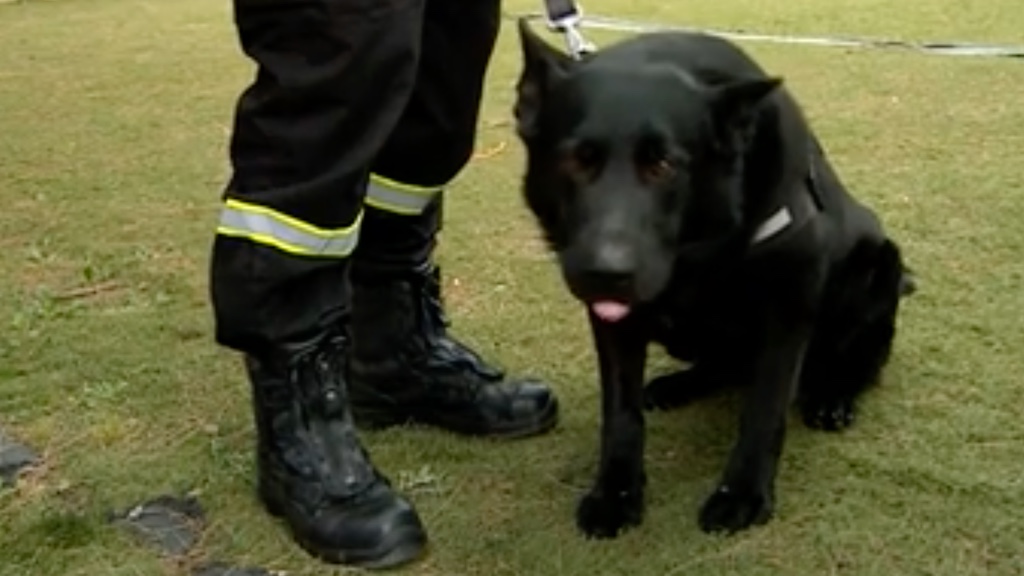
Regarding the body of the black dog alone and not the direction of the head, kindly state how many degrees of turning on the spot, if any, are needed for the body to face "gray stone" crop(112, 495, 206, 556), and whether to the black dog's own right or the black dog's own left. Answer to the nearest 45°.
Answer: approximately 45° to the black dog's own right

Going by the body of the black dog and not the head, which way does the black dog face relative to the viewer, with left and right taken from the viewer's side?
facing the viewer and to the left of the viewer

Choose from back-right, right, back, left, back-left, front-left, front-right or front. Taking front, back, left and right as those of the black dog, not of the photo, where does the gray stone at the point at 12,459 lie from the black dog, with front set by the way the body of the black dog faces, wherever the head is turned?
front-right

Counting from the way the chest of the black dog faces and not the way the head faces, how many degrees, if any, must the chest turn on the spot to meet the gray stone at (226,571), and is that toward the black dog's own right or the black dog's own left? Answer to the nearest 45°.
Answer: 0° — it already faces it

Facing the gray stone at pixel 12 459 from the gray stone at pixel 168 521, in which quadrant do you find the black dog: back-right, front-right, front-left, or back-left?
back-right

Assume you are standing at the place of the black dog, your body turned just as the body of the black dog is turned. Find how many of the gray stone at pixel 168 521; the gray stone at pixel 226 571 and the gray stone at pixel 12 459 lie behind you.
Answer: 0

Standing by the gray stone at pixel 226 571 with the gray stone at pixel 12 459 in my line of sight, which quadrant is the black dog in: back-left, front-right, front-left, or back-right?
back-right
